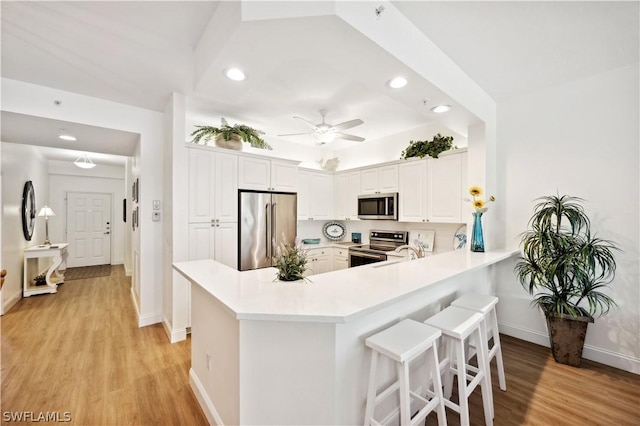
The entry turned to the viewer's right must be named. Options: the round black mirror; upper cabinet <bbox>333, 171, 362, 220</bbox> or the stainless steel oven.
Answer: the round black mirror

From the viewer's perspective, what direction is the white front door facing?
toward the camera

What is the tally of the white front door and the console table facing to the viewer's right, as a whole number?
1

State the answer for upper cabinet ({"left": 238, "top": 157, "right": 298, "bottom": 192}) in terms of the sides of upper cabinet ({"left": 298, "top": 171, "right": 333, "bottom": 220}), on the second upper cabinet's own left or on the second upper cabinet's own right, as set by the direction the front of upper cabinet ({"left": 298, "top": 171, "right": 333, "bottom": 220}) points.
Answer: on the second upper cabinet's own right

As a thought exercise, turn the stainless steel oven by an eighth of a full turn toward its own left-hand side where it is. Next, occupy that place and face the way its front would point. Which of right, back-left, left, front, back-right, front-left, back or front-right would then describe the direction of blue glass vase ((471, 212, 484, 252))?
front-left

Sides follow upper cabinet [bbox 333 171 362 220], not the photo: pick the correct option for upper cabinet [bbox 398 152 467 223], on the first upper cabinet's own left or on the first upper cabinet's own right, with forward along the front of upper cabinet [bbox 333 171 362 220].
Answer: on the first upper cabinet's own left

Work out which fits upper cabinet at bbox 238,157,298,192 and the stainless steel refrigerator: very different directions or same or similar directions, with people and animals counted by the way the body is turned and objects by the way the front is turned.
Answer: same or similar directions

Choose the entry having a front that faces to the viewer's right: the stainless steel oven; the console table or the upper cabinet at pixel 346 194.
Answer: the console table

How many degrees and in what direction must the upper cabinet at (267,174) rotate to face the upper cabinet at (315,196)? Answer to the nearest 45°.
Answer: approximately 90° to its left

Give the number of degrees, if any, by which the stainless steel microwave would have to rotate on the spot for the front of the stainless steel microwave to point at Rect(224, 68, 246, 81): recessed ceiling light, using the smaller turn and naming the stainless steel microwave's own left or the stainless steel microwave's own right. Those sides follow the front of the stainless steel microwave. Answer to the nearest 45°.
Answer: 0° — it already faces it

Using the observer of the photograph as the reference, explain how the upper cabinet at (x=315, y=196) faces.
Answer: facing the viewer and to the right of the viewer

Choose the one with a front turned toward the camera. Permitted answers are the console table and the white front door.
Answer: the white front door

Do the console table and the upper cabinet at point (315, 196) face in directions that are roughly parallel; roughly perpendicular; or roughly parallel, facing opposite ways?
roughly perpendicular

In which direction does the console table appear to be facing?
to the viewer's right

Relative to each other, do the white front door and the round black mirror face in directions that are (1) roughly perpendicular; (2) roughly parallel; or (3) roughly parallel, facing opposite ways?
roughly perpendicular

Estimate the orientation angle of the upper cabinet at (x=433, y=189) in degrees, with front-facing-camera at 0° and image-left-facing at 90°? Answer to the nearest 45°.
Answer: approximately 45°

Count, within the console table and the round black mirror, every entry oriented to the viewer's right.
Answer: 2

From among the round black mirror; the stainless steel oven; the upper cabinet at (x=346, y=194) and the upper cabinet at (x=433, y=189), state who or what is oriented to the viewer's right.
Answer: the round black mirror
